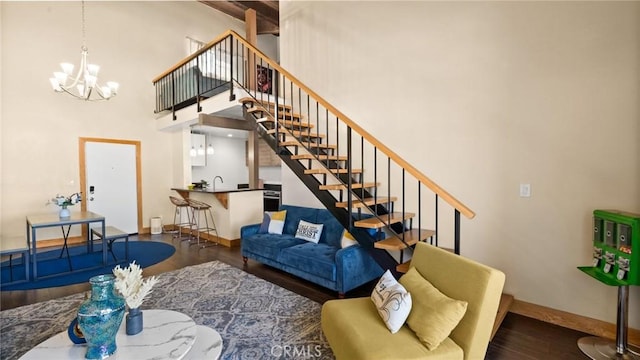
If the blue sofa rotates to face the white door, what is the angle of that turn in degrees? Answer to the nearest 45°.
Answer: approximately 90° to its right

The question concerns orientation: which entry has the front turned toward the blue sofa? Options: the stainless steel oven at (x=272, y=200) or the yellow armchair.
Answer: the stainless steel oven

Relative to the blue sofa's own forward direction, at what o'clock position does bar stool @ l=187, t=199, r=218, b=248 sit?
The bar stool is roughly at 3 o'clock from the blue sofa.

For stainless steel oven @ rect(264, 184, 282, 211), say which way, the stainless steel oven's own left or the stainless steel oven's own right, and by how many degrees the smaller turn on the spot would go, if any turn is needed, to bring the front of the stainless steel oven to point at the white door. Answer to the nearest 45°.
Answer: approximately 90° to the stainless steel oven's own right

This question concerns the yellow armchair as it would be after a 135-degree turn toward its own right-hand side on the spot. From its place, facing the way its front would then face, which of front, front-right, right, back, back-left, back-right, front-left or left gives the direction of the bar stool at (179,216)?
front-left

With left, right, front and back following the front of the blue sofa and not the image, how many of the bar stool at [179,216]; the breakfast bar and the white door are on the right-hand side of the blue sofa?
3

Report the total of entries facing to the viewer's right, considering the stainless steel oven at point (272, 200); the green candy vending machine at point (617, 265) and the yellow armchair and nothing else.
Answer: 0

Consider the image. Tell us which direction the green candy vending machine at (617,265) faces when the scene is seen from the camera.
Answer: facing the viewer and to the left of the viewer

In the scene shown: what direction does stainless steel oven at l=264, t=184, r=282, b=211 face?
toward the camera

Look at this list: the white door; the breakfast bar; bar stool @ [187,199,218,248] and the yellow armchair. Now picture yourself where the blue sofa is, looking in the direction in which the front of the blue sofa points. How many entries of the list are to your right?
3

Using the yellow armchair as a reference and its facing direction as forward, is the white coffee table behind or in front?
in front

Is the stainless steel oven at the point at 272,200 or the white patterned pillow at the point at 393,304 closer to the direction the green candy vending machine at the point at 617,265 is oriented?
the white patterned pillow

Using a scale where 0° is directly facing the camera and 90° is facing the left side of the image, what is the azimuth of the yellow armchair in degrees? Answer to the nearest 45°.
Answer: approximately 45°

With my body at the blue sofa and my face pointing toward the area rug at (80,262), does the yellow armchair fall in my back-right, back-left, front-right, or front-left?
back-left

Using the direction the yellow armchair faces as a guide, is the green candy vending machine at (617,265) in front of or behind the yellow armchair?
behind

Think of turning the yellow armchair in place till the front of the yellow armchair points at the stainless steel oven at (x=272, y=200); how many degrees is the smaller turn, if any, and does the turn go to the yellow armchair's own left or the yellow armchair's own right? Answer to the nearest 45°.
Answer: approximately 90° to the yellow armchair's own right

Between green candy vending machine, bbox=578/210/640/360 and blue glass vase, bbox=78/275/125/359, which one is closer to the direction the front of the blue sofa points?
the blue glass vase

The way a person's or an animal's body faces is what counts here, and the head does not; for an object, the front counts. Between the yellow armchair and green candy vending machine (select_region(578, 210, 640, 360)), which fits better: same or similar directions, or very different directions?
same or similar directions
